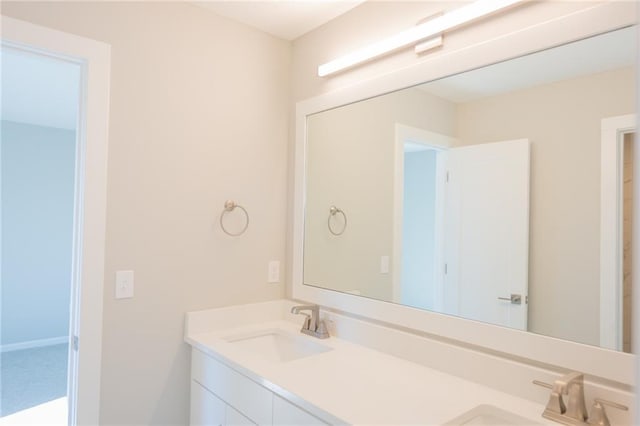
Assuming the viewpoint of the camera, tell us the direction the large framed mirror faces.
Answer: facing the viewer and to the left of the viewer

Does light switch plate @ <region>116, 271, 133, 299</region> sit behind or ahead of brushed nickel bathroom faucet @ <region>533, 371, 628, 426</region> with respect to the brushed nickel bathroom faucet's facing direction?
ahead

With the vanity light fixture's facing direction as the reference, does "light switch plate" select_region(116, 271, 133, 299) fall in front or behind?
in front

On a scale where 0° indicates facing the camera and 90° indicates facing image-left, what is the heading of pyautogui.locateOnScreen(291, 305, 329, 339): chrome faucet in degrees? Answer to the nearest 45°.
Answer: approximately 45°

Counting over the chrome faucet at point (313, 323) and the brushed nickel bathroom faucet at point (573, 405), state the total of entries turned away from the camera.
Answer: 0

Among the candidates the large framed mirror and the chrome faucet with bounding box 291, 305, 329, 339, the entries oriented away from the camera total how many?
0

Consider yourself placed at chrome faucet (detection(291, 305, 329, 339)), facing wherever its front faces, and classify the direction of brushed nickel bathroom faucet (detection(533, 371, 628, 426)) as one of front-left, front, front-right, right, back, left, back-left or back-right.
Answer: left
